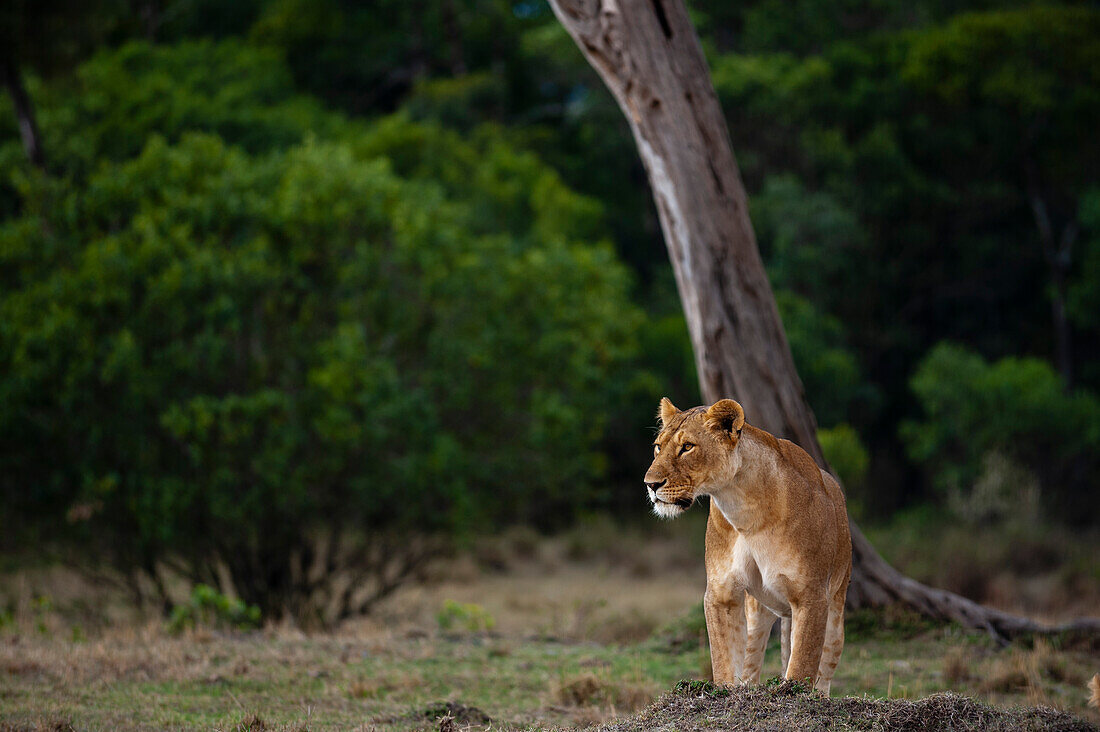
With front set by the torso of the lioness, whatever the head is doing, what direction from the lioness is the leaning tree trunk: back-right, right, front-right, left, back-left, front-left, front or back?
back-right

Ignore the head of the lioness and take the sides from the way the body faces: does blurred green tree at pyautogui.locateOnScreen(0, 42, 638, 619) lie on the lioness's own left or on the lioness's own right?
on the lioness's own right

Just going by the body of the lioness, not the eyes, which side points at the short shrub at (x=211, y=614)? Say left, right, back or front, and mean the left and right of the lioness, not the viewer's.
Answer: right

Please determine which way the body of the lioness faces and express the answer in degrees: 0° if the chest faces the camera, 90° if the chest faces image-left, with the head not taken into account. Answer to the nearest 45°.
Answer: approximately 45°
